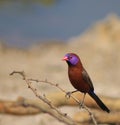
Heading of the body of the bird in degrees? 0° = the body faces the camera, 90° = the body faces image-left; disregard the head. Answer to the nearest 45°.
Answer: approximately 45°
